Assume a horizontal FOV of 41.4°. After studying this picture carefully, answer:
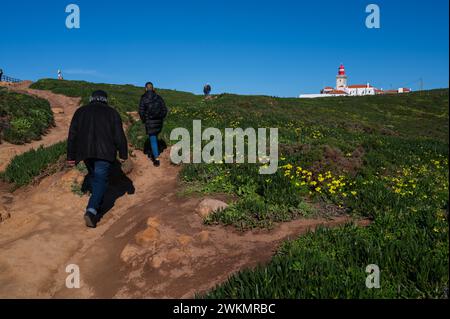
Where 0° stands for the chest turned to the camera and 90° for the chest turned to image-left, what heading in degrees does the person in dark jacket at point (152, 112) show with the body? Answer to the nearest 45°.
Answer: approximately 180°

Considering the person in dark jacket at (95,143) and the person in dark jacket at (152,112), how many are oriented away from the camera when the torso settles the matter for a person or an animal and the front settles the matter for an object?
2

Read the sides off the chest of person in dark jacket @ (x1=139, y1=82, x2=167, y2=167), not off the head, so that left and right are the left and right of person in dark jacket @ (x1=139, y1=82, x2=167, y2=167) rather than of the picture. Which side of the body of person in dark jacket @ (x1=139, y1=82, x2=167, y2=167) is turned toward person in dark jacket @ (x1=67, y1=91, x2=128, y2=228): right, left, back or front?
back

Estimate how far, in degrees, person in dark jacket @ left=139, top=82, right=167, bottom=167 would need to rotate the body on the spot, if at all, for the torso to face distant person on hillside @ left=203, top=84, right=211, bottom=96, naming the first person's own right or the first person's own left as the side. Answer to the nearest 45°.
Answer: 0° — they already face them

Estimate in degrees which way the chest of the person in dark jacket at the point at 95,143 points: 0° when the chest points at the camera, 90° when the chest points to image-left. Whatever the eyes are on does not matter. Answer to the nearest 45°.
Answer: approximately 180°

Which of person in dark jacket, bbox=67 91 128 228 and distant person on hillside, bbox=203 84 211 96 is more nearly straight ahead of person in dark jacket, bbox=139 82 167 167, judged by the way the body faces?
the distant person on hillside
